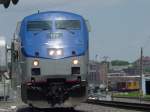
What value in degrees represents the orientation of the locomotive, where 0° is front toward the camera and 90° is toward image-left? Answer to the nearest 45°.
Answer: approximately 0°
